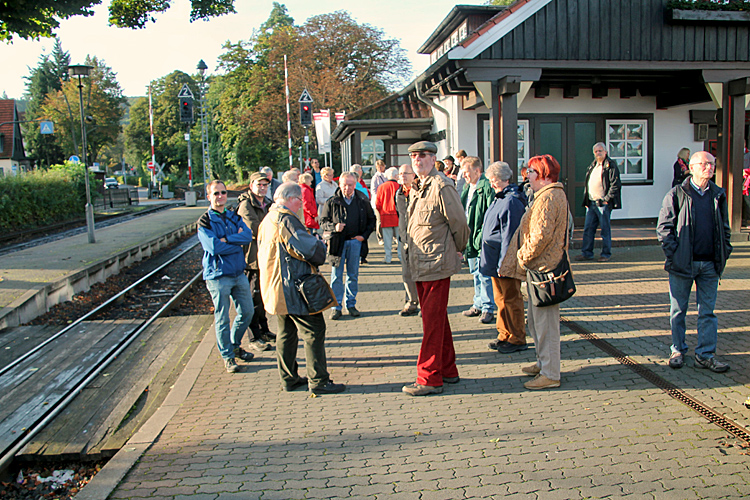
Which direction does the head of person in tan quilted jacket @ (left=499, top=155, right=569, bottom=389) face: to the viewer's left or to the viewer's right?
to the viewer's left

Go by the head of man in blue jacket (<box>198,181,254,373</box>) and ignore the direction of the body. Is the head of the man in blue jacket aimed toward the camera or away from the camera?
toward the camera

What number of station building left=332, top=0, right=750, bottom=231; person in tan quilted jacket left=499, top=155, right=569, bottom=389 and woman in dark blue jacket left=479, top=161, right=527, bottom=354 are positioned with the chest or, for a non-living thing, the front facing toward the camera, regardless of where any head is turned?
1

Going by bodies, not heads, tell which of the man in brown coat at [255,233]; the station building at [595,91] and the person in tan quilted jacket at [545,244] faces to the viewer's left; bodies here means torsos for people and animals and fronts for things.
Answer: the person in tan quilted jacket

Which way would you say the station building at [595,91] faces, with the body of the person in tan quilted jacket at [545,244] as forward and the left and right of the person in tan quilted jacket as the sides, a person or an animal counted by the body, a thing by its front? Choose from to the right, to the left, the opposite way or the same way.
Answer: to the left

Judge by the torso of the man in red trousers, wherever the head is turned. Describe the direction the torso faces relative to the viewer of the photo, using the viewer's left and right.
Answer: facing the viewer and to the left of the viewer

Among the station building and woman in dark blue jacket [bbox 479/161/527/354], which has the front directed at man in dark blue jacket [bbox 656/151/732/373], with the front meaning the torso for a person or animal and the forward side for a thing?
the station building

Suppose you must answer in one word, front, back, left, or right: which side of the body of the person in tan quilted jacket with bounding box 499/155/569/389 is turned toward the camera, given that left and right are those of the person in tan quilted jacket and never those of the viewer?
left

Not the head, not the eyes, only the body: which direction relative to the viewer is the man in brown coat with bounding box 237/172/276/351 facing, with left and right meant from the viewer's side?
facing the viewer and to the right of the viewer

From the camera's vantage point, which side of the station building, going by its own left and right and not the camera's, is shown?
front

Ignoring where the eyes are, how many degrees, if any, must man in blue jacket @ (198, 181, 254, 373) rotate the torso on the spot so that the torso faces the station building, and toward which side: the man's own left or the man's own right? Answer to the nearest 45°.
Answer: approximately 90° to the man's own left
